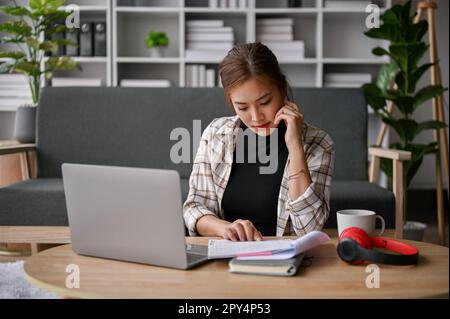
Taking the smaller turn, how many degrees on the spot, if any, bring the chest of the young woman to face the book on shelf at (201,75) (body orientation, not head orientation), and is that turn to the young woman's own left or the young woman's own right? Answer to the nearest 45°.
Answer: approximately 180°

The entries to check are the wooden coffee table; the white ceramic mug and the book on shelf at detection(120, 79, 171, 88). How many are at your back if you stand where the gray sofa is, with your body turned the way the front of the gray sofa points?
1

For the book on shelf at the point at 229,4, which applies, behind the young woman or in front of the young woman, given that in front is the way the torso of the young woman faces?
behind

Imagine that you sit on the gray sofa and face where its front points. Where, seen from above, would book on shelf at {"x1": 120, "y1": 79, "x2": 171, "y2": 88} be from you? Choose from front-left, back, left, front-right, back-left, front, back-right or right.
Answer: back

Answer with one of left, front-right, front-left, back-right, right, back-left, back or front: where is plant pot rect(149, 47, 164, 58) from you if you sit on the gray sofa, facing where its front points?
back

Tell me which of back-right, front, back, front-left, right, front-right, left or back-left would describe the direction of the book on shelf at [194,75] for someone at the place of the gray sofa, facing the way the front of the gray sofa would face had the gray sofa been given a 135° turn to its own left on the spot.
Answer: front-left

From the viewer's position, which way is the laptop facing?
facing away from the viewer and to the right of the viewer

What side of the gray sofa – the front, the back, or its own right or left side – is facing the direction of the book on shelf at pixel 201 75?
back

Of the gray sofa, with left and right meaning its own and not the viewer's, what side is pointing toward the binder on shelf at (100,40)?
back

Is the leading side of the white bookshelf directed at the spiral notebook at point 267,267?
yes

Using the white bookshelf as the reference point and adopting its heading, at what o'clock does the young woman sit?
The young woman is roughly at 12 o'clock from the white bookshelf.

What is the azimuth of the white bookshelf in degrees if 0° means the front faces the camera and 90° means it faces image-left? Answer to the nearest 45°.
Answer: approximately 0°

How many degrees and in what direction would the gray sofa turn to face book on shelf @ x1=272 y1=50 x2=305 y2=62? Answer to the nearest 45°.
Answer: approximately 135° to its left
